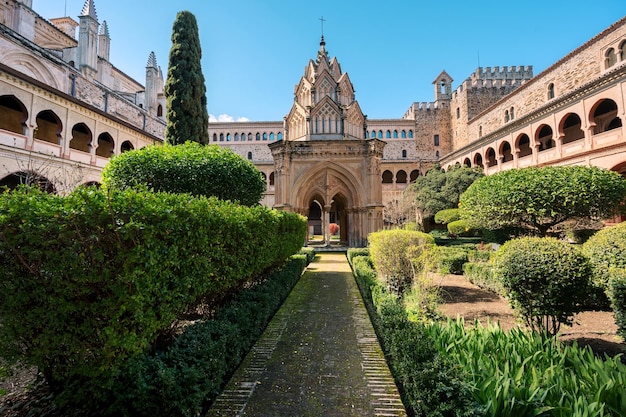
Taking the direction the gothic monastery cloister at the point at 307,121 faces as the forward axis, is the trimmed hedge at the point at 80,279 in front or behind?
in front

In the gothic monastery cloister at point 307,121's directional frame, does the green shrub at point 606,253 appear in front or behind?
in front

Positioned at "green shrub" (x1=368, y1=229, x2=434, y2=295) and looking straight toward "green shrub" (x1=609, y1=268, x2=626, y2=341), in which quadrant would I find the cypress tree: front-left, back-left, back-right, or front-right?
back-right

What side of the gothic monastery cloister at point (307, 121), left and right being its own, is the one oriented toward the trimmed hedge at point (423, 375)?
front

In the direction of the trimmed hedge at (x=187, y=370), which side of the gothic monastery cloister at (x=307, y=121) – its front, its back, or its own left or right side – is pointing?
front

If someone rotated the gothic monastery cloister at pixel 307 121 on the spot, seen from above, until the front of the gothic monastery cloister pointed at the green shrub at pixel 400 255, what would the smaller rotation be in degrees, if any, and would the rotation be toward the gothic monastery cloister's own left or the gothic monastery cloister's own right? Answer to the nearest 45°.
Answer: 0° — it already faces it

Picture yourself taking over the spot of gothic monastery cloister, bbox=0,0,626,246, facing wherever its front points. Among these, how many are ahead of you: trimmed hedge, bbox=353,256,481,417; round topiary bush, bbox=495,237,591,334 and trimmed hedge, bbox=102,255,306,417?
3

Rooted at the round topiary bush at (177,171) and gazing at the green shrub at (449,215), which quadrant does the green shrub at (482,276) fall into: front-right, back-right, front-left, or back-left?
front-right

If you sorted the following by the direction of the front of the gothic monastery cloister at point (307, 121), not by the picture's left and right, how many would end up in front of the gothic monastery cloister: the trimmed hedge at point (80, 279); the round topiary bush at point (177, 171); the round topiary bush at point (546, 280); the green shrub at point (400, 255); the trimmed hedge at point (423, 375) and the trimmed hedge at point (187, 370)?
6

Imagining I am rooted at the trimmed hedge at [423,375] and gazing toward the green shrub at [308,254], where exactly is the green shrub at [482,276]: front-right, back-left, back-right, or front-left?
front-right

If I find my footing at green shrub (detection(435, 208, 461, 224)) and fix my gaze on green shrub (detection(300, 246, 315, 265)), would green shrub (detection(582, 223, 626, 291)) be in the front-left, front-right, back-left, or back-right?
front-left
